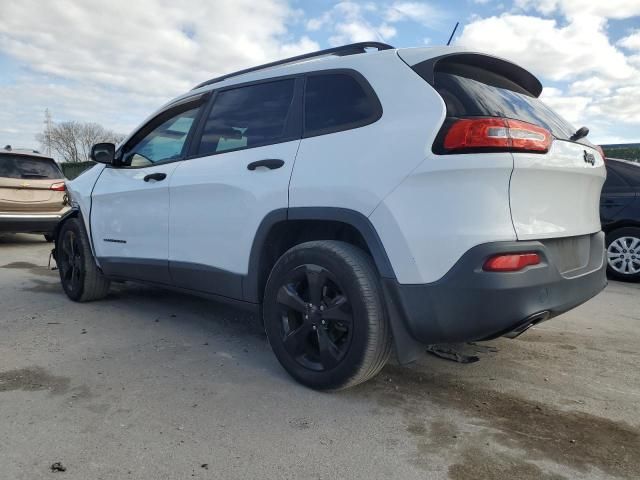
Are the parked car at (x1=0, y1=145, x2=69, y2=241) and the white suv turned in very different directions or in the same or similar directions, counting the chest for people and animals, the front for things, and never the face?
same or similar directions

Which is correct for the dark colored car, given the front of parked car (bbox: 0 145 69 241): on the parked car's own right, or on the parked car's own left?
on the parked car's own right

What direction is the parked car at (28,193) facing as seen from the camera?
away from the camera

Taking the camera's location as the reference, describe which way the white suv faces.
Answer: facing away from the viewer and to the left of the viewer

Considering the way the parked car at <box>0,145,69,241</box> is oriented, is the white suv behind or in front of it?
behind

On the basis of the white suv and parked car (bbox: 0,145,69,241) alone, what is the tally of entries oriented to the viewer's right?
0

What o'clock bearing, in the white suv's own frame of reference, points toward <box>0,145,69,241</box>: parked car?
The parked car is roughly at 12 o'clock from the white suv.

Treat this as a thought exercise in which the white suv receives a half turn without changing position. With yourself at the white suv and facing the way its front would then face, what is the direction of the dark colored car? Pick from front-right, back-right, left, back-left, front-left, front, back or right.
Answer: left
